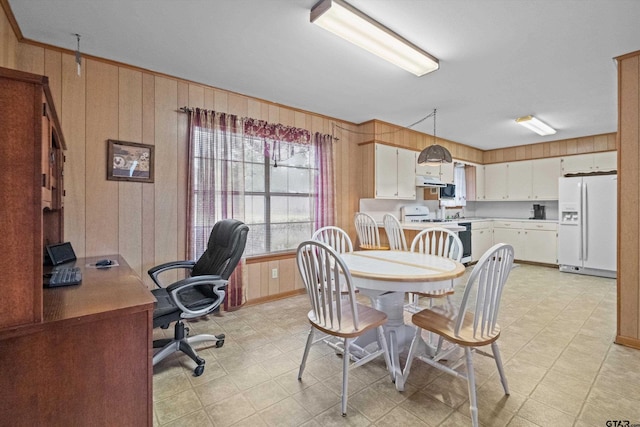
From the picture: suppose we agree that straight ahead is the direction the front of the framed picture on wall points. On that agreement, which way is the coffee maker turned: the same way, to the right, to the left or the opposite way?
to the right

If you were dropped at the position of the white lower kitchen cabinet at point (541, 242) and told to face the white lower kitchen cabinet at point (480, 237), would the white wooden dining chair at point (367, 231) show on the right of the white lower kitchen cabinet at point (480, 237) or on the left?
left

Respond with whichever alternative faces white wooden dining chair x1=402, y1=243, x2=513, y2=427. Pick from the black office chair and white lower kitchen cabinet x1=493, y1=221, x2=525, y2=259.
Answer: the white lower kitchen cabinet

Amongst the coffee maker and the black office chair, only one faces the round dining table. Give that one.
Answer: the coffee maker

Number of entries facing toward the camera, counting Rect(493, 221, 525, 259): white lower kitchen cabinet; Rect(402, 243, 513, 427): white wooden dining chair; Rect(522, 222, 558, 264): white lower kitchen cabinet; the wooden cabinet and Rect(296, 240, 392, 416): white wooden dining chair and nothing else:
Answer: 2

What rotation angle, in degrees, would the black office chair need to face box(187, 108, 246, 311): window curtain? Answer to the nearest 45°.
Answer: approximately 135° to its right

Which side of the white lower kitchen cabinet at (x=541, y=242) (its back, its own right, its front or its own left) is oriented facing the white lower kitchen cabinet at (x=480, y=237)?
right

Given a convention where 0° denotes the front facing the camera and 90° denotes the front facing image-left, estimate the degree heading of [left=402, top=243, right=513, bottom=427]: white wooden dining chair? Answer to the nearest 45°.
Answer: approximately 135°

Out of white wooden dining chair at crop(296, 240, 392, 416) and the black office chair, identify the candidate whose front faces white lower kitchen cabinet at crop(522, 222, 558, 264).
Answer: the white wooden dining chair

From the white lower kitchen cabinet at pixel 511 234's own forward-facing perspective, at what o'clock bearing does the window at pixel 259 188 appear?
The window is roughly at 1 o'clock from the white lower kitchen cabinet.

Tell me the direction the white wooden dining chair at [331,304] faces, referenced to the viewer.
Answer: facing away from the viewer and to the right of the viewer

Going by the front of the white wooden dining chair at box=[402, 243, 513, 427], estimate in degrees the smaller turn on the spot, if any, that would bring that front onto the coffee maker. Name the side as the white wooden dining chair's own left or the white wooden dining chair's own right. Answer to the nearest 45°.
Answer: approximately 45° to the white wooden dining chair's own right
